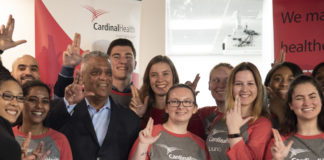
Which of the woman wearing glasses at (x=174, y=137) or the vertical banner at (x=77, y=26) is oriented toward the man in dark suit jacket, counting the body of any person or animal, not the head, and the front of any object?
the vertical banner

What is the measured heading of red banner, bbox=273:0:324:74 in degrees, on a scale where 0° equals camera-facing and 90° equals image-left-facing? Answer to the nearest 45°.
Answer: approximately 0°

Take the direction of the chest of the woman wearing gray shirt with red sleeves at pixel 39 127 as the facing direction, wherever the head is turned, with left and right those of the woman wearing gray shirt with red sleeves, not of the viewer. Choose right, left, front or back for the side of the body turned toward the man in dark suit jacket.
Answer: left

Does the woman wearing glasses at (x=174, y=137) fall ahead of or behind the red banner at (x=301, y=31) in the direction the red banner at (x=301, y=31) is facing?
ahead

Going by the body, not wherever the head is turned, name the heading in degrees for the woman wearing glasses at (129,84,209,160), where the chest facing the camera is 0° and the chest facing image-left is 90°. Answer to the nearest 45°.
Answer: approximately 0°

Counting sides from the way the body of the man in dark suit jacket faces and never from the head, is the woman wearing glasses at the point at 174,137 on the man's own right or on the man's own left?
on the man's own left
